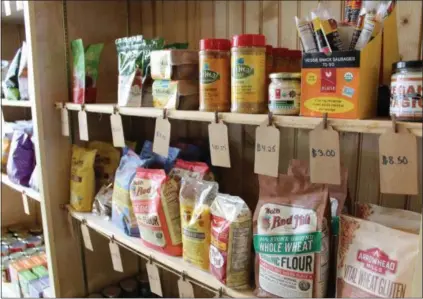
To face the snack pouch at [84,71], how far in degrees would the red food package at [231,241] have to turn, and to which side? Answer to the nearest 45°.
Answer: approximately 90° to its right

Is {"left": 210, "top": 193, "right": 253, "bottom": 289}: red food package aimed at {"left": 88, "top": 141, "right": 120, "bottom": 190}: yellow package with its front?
no

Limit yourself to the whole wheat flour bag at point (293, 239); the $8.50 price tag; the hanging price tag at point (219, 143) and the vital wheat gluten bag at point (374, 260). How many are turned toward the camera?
4

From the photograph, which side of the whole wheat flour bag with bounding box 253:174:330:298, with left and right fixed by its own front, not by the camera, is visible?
front

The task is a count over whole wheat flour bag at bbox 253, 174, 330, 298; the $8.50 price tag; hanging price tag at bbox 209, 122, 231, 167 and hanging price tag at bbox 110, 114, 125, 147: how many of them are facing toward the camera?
4

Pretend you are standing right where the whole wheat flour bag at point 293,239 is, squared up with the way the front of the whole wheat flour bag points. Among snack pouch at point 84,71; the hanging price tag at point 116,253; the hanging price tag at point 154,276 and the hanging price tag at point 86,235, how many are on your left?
0

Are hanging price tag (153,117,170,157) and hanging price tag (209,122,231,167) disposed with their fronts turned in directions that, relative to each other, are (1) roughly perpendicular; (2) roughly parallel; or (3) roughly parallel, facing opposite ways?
roughly parallel

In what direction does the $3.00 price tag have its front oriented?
toward the camera

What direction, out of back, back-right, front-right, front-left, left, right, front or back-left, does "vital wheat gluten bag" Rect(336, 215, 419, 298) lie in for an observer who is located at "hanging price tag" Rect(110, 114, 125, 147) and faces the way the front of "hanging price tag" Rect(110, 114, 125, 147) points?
front-left

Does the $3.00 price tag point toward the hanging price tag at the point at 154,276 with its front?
no

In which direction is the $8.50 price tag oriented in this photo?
toward the camera

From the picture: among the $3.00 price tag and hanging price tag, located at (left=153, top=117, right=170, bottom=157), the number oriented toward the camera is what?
2

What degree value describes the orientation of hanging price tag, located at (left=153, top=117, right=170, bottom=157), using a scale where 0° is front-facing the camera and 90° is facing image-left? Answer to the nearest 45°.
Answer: approximately 0°
